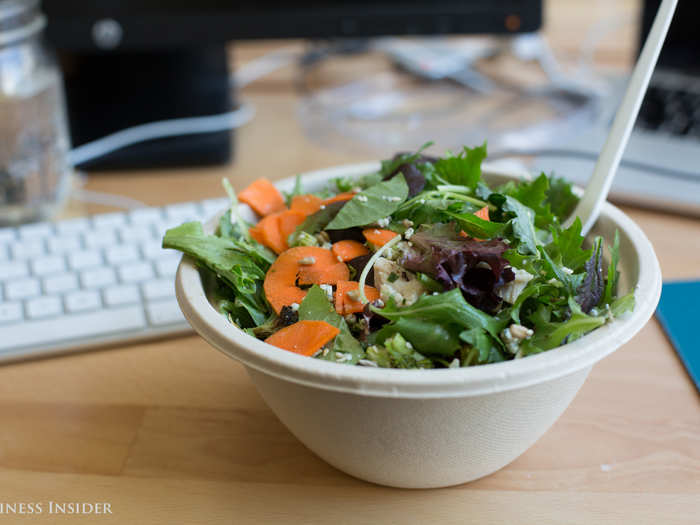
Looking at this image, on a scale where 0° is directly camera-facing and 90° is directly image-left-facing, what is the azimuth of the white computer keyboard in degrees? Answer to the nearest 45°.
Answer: approximately 0°

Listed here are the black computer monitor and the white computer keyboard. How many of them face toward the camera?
2

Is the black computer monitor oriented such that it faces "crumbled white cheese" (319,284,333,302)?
yes
